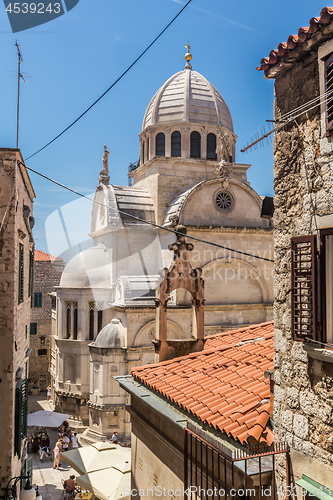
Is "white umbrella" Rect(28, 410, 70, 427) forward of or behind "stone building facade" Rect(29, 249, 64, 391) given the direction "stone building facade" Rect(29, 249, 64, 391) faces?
forward

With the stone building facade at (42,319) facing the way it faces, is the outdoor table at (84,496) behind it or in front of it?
in front

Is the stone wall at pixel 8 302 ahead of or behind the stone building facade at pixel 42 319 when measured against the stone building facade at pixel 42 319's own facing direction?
ahead

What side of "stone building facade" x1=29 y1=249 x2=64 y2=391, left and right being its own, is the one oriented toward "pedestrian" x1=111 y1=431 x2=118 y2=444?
front

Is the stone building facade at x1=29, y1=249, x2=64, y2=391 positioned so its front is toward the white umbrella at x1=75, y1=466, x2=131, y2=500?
yes

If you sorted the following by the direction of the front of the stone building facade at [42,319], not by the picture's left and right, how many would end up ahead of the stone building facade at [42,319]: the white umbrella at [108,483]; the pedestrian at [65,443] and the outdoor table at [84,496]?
3
